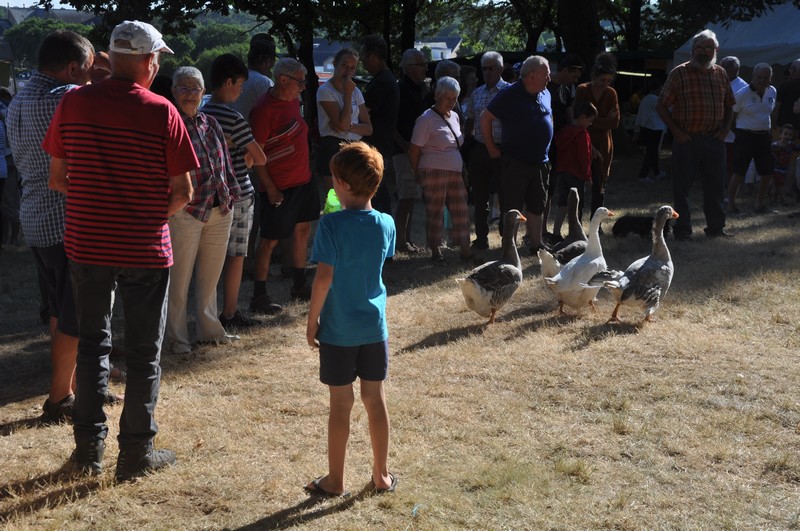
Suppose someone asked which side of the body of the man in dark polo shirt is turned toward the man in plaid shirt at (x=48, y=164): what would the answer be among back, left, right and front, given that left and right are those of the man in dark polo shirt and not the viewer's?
right

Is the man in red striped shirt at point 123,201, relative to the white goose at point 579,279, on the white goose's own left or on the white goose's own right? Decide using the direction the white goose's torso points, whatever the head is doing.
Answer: on the white goose's own right

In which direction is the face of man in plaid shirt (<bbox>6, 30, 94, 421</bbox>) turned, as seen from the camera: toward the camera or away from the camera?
away from the camera

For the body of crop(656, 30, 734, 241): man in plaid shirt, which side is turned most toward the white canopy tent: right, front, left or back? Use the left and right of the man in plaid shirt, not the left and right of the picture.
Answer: back

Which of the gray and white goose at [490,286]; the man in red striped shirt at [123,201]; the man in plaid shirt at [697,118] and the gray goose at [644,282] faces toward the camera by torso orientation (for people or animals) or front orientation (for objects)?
the man in plaid shirt

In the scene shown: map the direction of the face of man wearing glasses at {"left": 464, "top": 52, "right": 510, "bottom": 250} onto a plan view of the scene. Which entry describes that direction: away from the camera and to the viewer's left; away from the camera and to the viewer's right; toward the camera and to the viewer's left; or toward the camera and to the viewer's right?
toward the camera and to the viewer's left

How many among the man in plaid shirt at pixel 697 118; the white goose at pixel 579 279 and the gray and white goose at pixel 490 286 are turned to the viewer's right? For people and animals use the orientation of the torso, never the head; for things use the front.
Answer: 2

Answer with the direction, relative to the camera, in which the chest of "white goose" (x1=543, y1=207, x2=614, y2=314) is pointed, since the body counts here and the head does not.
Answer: to the viewer's right

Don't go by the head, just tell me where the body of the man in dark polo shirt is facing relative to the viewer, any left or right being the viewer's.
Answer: facing the viewer and to the right of the viewer

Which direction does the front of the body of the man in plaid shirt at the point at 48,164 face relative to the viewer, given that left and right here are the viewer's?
facing away from the viewer and to the right of the viewer

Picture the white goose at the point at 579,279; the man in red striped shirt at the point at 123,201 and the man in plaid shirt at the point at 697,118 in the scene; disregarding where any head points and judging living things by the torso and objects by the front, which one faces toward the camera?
the man in plaid shirt
